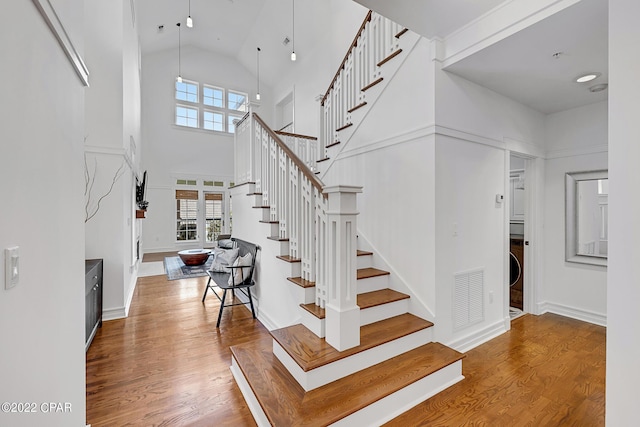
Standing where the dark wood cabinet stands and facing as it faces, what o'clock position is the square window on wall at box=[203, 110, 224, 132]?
The square window on wall is roughly at 10 o'clock from the dark wood cabinet.

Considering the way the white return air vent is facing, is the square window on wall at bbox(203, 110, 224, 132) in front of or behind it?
behind

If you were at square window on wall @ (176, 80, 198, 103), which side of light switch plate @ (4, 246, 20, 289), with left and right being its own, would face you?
left

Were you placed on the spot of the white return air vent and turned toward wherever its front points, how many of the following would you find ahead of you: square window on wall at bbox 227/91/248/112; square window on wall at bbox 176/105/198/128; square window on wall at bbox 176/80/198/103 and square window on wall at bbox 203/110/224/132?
0

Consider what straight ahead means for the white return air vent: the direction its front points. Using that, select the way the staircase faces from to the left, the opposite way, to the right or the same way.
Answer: the same way

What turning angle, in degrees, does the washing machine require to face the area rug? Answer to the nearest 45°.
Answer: approximately 45° to its right

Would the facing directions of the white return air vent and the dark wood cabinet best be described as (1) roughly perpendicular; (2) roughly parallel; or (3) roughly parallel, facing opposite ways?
roughly perpendicular

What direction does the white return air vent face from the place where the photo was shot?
facing the viewer and to the right of the viewer

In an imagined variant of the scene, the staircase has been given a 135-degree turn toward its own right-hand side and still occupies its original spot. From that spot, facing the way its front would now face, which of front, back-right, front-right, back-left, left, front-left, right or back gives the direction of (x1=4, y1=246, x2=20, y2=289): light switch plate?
front-left

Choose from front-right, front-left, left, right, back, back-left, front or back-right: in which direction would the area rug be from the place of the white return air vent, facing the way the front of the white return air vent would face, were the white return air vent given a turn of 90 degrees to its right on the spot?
front-right

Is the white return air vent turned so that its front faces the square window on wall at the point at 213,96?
no

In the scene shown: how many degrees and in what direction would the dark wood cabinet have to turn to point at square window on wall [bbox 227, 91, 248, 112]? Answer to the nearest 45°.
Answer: approximately 45° to its left

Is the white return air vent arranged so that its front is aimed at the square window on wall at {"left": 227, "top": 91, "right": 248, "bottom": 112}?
no

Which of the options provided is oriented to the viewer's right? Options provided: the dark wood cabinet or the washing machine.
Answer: the dark wood cabinet

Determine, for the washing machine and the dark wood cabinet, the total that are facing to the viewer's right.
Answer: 1

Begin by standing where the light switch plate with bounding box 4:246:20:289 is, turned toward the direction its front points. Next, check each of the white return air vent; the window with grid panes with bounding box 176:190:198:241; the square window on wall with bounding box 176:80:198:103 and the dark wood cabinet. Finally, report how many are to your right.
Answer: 0

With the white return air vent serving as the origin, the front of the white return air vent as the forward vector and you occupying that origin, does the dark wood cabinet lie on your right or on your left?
on your right

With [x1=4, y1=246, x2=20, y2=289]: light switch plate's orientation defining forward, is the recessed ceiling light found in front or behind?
in front

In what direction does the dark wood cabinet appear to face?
to the viewer's right
